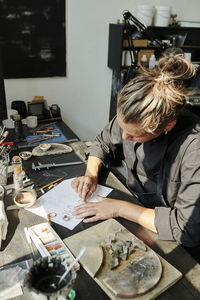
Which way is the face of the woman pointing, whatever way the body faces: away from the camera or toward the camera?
toward the camera

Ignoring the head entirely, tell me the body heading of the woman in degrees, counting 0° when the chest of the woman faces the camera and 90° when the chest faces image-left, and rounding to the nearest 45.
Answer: approximately 45°

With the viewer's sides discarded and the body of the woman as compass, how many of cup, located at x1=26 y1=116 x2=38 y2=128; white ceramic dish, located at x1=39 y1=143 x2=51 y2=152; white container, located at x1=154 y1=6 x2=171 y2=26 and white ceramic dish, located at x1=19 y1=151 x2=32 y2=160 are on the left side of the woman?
0

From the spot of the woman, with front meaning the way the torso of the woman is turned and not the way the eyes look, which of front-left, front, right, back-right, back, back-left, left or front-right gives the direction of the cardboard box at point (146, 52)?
back-right

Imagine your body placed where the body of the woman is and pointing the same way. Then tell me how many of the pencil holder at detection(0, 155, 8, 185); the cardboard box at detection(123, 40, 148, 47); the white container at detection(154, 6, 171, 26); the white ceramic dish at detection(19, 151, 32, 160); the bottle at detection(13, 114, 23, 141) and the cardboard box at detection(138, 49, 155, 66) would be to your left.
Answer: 0

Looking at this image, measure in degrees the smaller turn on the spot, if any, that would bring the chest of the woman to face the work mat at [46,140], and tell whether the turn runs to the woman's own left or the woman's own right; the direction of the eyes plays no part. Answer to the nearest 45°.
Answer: approximately 90° to the woman's own right

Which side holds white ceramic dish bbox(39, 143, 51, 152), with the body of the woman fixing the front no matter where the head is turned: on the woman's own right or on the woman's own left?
on the woman's own right

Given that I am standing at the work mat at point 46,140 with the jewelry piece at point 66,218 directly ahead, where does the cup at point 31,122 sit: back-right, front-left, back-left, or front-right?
back-right

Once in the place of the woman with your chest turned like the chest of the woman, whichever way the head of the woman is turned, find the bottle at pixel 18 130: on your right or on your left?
on your right
